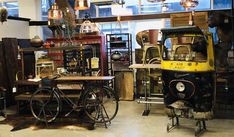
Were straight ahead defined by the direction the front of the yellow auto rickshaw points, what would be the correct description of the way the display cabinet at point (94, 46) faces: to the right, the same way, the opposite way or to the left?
the same way

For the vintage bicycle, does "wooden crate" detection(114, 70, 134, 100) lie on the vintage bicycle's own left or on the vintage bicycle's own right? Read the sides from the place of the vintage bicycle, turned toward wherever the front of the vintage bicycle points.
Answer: on the vintage bicycle's own right

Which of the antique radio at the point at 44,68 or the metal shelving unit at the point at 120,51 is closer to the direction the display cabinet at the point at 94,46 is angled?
the antique radio

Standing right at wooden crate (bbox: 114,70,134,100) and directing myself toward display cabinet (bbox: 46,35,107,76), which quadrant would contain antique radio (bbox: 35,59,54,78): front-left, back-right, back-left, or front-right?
front-left

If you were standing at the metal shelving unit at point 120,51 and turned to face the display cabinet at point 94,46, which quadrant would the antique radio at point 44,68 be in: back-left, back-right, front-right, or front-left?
front-left

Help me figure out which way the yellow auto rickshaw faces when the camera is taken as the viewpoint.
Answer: facing the viewer

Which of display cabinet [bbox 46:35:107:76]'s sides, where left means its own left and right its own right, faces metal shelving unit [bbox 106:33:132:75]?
left

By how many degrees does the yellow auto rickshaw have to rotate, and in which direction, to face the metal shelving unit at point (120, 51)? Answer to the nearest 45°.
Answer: approximately 135° to its right

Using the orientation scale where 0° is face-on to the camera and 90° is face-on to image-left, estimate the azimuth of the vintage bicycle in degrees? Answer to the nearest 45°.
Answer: approximately 90°
